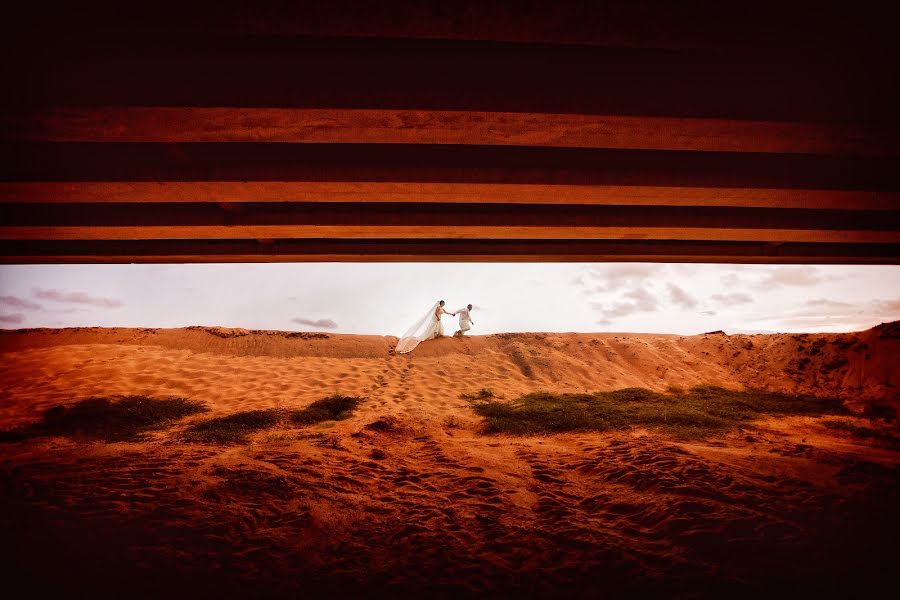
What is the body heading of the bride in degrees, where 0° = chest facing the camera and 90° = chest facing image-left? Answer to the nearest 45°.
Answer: approximately 270°

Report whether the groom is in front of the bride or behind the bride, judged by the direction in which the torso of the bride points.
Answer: in front
